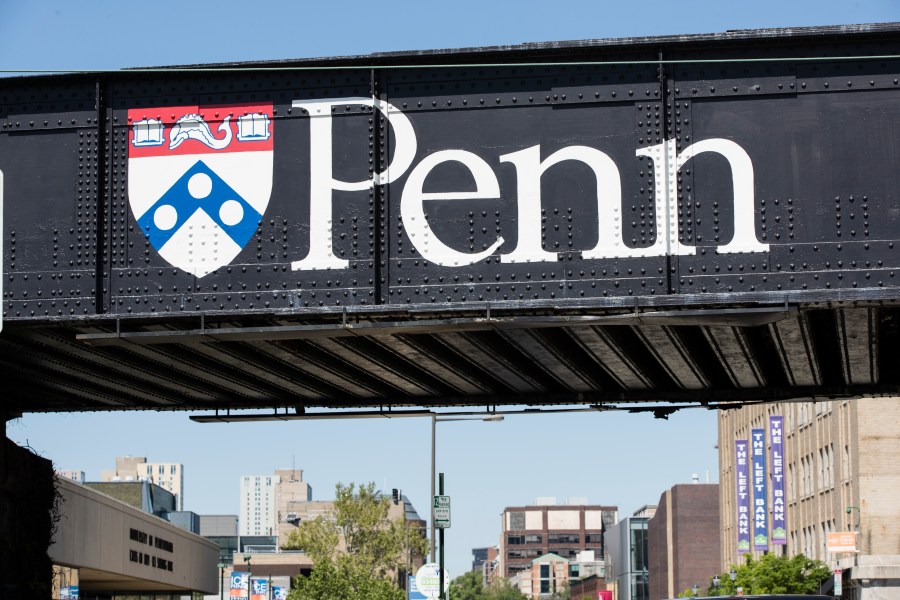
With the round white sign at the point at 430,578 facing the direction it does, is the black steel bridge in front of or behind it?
in front

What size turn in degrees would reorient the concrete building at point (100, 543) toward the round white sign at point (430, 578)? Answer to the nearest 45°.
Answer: approximately 45° to its left

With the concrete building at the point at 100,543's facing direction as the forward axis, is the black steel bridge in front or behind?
in front

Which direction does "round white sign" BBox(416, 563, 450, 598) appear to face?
toward the camera

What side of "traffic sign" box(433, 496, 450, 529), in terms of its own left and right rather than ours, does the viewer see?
front

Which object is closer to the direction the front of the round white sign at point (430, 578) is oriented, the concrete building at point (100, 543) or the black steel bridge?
the black steel bridge

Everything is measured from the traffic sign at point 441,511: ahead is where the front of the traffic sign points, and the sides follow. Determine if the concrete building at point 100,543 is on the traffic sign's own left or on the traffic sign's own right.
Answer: on the traffic sign's own right

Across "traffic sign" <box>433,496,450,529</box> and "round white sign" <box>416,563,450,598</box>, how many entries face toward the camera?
2
